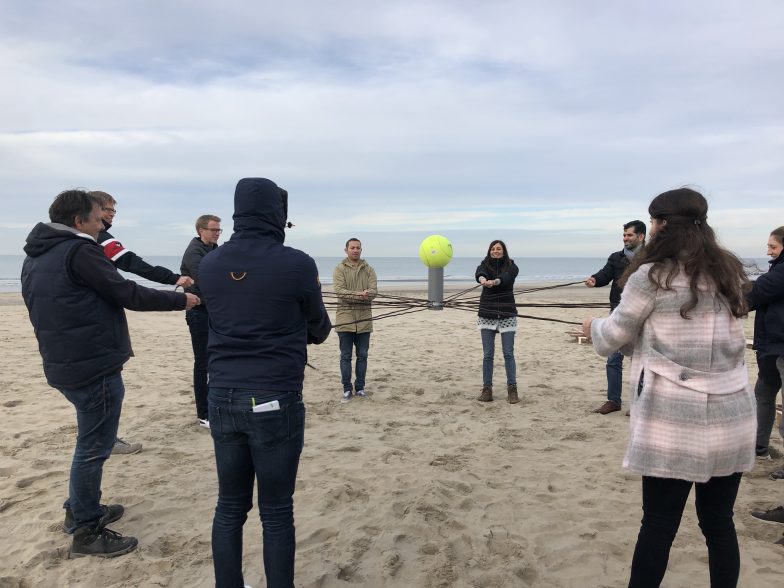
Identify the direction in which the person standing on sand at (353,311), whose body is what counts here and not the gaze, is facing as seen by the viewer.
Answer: toward the camera

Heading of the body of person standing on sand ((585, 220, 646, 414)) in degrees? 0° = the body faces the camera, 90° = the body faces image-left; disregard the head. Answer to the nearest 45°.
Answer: approximately 45°

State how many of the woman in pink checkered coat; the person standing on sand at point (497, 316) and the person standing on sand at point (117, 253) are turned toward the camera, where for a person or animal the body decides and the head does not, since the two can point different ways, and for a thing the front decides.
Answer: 1

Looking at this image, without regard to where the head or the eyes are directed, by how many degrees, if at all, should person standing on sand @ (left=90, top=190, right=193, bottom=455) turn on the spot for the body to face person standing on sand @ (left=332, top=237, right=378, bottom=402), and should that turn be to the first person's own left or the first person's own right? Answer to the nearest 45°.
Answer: approximately 45° to the first person's own left

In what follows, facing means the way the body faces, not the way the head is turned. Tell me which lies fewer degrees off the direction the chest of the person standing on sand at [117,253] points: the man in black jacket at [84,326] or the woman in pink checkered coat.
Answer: the woman in pink checkered coat

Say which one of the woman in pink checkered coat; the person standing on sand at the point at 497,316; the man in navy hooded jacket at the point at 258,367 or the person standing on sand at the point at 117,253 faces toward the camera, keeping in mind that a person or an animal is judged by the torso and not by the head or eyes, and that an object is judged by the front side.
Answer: the person standing on sand at the point at 497,316

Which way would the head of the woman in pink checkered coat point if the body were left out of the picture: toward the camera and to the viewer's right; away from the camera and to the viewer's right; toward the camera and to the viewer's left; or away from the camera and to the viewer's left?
away from the camera and to the viewer's left

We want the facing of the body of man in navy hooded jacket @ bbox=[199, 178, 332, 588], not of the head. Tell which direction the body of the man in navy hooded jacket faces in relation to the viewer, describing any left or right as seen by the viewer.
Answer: facing away from the viewer and to the right of the viewer

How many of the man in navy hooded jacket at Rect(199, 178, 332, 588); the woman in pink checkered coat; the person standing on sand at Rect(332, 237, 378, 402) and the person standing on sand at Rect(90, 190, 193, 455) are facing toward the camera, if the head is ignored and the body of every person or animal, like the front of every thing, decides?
1

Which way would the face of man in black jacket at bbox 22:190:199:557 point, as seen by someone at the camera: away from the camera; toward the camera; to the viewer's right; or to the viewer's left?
to the viewer's right

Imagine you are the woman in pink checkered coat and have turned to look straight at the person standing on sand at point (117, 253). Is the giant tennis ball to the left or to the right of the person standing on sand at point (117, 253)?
right

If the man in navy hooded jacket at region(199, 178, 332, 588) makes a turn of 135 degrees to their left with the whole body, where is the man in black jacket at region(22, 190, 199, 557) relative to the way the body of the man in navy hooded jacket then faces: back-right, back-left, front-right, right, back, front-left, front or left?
front-right

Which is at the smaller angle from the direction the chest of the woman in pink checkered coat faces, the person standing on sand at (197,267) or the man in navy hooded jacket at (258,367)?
the person standing on sand

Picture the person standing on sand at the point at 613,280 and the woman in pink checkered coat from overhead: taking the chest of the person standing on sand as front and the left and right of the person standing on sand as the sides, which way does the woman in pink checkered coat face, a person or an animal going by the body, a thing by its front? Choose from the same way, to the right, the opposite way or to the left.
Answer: to the right

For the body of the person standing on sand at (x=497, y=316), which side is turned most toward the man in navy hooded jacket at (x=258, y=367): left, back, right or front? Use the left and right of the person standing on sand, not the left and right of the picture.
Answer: front

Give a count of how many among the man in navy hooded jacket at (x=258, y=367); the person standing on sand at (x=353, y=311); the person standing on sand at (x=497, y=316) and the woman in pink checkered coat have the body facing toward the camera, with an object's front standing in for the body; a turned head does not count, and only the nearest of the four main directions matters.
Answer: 2

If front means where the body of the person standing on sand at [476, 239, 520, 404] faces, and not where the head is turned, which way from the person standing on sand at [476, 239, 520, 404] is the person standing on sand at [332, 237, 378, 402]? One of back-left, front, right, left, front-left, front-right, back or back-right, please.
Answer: right

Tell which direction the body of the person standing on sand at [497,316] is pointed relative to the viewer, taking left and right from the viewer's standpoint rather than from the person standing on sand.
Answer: facing the viewer

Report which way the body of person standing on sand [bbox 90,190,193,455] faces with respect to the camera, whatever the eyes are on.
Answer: to the viewer's right
